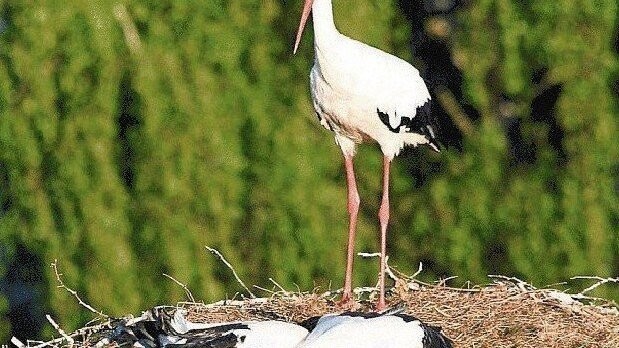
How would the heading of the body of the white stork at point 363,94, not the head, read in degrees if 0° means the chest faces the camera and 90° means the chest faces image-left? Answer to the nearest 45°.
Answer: approximately 45°

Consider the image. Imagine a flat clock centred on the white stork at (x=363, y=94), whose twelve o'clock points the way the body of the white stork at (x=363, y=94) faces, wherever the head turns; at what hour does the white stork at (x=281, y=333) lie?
the white stork at (x=281, y=333) is roughly at 11 o'clock from the white stork at (x=363, y=94).
